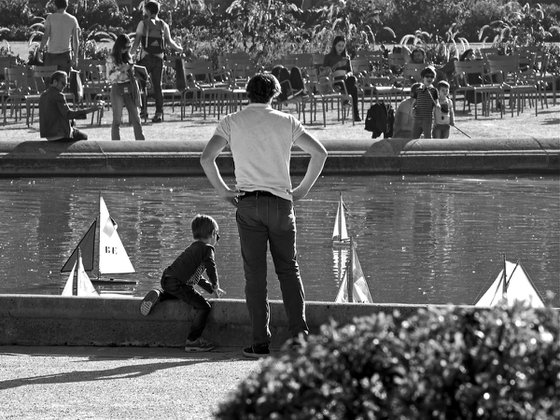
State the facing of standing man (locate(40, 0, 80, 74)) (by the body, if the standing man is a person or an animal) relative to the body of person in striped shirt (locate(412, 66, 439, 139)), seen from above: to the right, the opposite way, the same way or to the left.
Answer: the opposite way

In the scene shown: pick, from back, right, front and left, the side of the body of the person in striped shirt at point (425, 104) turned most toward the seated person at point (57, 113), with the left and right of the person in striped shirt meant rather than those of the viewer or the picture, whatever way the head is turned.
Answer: right

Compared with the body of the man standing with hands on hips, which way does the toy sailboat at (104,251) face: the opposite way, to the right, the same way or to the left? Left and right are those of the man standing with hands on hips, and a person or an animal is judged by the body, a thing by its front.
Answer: to the left

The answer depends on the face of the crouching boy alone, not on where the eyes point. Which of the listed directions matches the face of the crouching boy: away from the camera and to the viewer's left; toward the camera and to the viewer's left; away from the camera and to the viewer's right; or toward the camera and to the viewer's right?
away from the camera and to the viewer's right

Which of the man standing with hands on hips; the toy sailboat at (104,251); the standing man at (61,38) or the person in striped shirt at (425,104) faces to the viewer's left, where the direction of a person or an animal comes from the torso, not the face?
the toy sailboat

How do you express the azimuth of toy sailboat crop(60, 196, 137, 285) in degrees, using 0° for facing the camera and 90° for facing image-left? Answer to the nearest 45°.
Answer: approximately 90°

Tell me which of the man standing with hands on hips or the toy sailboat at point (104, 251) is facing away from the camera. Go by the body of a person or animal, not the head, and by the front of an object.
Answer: the man standing with hands on hips

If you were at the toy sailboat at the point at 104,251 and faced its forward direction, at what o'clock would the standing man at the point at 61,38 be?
The standing man is roughly at 3 o'clock from the toy sailboat.

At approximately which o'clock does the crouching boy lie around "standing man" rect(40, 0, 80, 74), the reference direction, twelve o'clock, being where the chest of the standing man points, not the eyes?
The crouching boy is roughly at 6 o'clock from the standing man.

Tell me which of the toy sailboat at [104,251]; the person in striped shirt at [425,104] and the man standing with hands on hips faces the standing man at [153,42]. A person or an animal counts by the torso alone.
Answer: the man standing with hands on hips

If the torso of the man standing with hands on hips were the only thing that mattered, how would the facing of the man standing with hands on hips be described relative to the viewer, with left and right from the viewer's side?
facing away from the viewer

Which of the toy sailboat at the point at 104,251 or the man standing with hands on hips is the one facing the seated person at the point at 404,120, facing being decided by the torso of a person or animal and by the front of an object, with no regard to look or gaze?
the man standing with hands on hips

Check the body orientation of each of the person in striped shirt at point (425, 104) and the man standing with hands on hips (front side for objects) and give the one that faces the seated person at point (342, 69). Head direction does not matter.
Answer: the man standing with hands on hips

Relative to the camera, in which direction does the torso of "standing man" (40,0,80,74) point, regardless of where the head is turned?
away from the camera
